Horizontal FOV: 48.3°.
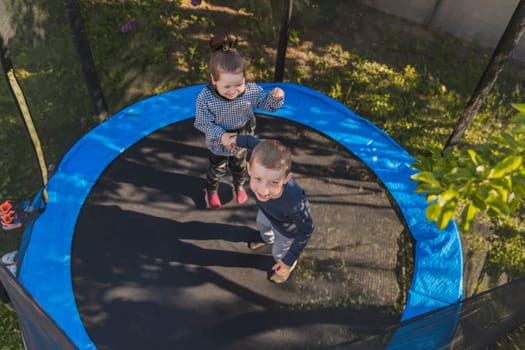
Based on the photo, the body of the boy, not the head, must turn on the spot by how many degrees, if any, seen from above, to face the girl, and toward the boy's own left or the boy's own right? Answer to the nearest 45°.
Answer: approximately 90° to the boy's own right

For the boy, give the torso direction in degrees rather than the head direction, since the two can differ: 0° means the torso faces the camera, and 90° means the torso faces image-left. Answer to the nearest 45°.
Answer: approximately 45°
